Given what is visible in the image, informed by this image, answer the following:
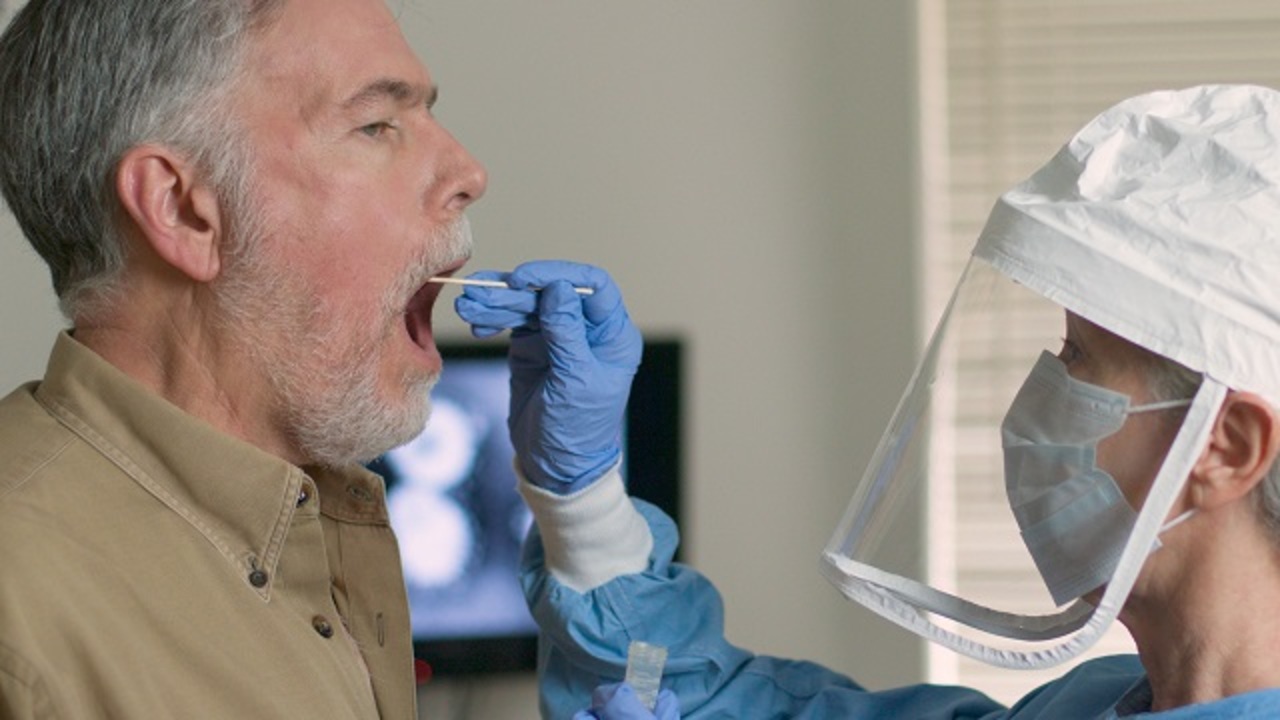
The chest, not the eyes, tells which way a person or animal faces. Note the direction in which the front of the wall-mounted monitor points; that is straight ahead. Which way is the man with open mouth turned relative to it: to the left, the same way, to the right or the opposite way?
to the left

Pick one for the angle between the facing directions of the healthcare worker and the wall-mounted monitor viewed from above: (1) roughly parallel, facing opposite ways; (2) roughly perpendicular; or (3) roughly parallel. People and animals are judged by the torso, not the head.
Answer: roughly perpendicular

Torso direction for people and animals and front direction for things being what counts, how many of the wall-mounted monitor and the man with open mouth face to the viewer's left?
0

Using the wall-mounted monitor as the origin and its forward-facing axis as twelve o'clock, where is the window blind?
The window blind is roughly at 9 o'clock from the wall-mounted monitor.

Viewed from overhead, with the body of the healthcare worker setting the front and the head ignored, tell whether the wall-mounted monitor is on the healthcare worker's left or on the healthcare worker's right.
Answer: on the healthcare worker's right

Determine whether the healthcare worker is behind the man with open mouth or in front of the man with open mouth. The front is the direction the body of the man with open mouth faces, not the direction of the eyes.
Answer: in front

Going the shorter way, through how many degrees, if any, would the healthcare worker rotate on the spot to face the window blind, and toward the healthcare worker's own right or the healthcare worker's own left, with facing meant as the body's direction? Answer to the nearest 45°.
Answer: approximately 90° to the healthcare worker's own right

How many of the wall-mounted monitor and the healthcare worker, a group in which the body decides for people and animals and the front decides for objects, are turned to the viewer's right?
0

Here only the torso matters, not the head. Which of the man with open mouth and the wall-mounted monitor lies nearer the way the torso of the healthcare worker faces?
the man with open mouth

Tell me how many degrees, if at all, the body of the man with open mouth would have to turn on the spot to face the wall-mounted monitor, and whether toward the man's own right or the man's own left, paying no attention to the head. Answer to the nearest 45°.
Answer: approximately 90° to the man's own left

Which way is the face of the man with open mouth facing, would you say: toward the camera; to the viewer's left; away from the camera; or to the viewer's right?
to the viewer's right

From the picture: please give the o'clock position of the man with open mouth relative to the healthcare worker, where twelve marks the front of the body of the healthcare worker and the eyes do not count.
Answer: The man with open mouth is roughly at 12 o'clock from the healthcare worker.

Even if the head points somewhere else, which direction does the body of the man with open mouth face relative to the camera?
to the viewer's right

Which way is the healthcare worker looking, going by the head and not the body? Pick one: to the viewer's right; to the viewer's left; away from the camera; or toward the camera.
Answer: to the viewer's left

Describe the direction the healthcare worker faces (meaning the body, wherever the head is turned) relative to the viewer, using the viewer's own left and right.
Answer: facing to the left of the viewer

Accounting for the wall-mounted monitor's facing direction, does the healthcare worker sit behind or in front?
in front

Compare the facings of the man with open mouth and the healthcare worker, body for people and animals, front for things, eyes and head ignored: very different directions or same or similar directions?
very different directions
